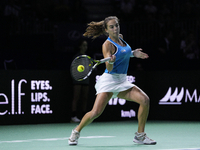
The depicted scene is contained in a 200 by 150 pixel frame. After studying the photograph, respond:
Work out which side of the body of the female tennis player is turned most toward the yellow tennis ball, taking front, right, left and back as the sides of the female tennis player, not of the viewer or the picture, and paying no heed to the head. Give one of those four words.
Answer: right
